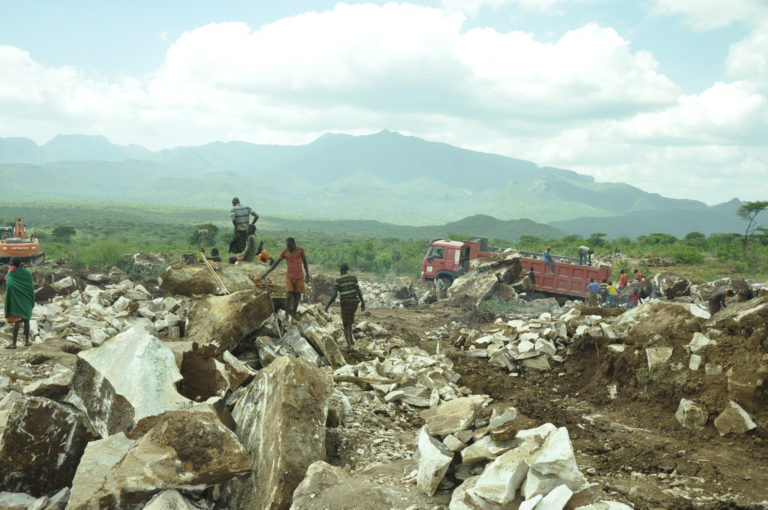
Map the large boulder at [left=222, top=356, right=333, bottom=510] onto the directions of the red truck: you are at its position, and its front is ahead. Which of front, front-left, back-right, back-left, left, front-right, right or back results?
left

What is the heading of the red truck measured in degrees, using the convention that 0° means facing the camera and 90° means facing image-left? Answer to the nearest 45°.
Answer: approximately 90°

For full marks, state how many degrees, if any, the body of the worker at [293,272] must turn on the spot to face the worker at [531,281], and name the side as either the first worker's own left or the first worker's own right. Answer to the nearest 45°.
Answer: approximately 135° to the first worker's own left

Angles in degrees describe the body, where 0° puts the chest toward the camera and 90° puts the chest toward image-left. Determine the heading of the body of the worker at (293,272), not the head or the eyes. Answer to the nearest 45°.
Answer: approximately 0°

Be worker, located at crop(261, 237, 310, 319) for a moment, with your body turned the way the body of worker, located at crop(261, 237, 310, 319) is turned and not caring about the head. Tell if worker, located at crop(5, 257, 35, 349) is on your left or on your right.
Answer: on your right

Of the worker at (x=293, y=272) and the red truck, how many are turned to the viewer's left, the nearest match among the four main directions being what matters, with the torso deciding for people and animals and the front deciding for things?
1

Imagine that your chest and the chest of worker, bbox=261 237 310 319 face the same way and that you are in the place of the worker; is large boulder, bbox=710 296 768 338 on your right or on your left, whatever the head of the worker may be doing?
on your left

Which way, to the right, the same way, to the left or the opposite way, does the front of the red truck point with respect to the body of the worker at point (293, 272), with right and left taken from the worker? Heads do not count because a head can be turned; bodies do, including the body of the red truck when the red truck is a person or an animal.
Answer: to the right

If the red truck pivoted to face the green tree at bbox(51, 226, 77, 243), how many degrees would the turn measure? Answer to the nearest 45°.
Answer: approximately 45° to its right

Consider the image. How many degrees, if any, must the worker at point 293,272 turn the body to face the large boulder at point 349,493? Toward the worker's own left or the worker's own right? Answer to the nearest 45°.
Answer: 0° — they already face it
